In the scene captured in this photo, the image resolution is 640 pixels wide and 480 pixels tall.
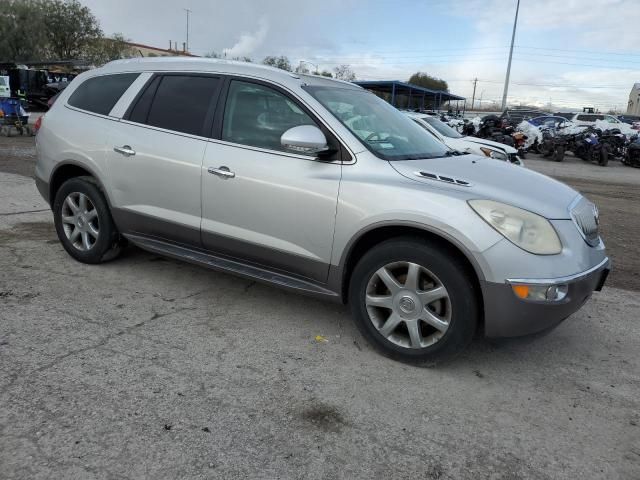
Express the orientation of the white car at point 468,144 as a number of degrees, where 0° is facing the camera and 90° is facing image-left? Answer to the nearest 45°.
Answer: approximately 315°

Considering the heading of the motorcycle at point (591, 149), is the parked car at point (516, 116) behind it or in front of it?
behind

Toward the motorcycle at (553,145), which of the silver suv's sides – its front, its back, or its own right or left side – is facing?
left

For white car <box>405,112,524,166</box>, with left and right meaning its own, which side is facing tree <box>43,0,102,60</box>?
back

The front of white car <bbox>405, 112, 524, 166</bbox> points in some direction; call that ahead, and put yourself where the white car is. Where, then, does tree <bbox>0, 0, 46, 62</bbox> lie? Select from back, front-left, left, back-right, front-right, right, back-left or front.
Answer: back
